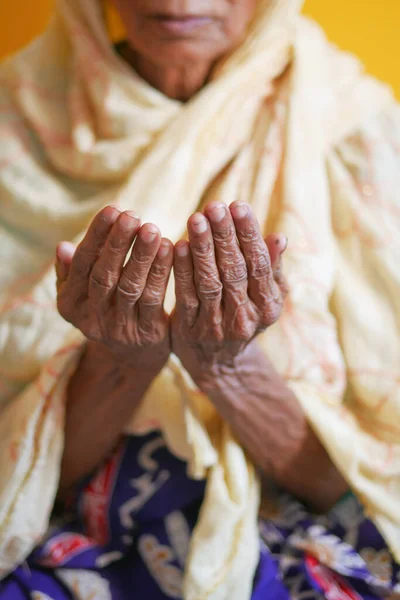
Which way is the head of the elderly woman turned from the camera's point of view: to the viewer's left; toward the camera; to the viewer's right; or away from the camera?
toward the camera

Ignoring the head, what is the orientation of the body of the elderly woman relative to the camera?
toward the camera
